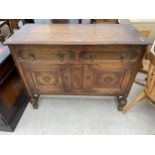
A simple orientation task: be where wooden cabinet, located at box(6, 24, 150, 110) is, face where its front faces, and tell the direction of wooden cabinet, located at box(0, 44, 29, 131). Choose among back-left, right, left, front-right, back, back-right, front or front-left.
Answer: right

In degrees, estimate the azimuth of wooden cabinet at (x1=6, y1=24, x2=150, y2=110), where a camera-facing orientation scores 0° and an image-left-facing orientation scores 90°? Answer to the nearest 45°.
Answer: approximately 0°
